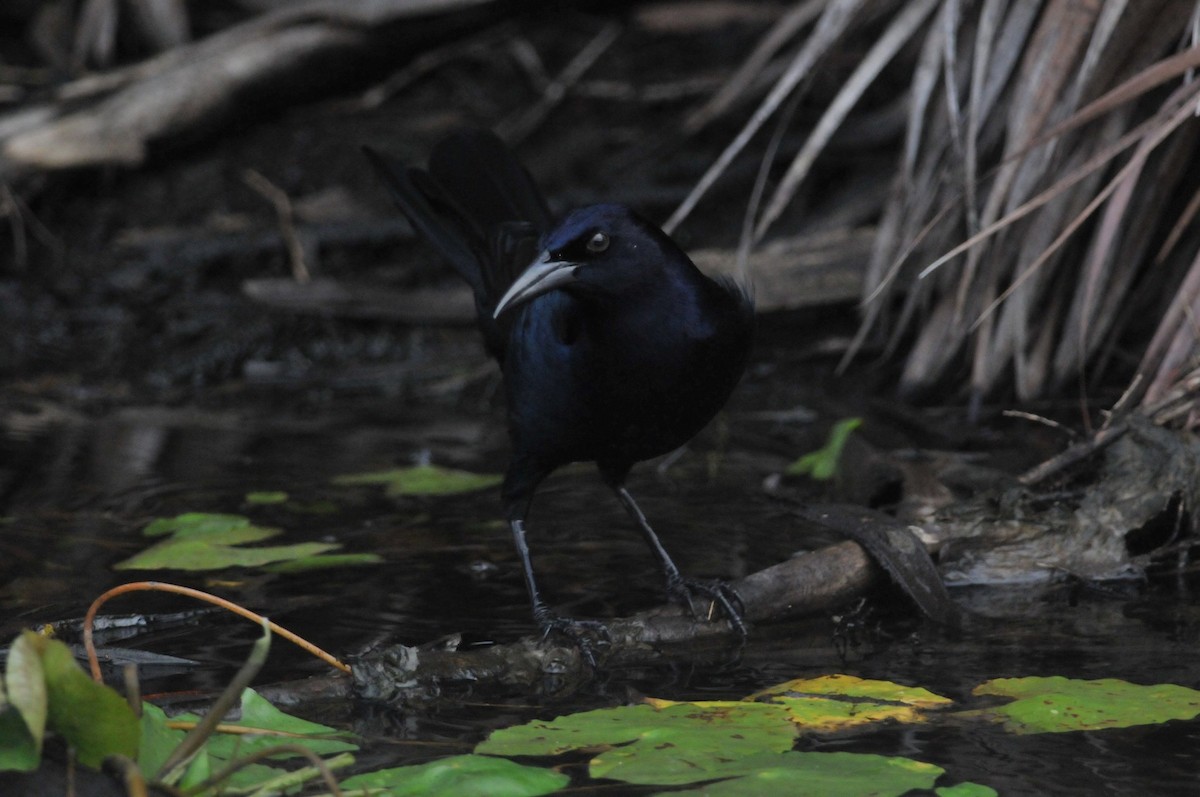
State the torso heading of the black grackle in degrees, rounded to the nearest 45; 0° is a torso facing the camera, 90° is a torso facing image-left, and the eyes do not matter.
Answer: approximately 315°

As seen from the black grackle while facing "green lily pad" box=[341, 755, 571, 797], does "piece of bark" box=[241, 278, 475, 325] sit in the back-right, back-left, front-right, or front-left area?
back-right

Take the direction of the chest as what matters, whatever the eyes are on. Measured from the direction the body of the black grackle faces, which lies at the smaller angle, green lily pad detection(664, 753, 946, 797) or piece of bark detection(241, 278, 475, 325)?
the green lily pad

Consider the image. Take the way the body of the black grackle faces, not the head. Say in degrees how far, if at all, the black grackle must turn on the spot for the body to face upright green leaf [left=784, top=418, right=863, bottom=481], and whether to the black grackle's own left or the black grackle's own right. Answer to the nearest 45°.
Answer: approximately 90° to the black grackle's own left

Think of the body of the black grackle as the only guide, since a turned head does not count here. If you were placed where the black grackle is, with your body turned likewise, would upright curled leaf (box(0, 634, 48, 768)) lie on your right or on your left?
on your right

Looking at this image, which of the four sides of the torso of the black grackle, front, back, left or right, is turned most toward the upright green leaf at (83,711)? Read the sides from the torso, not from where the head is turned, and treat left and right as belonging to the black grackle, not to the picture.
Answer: right

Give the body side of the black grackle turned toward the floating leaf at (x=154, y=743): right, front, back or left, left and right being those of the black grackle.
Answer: right

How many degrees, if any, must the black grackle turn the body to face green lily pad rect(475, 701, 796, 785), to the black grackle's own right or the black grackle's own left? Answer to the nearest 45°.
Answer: approximately 45° to the black grackle's own right
